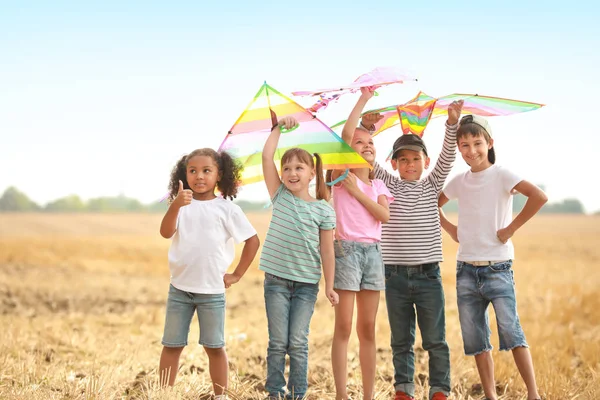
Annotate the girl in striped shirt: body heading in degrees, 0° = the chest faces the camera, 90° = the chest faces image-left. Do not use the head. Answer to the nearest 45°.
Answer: approximately 0°

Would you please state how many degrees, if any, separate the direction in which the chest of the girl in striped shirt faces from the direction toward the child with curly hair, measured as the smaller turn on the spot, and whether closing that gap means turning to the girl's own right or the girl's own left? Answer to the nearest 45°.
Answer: approximately 90° to the girl's own right
